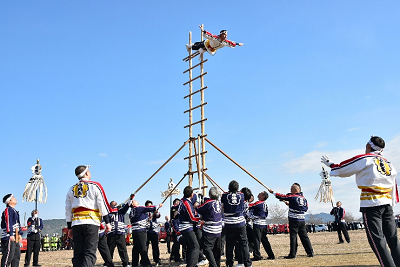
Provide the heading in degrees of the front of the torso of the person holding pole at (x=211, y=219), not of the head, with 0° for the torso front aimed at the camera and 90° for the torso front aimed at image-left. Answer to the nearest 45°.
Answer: approximately 135°

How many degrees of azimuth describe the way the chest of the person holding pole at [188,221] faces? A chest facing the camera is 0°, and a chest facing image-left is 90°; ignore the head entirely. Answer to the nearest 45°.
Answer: approximately 225°

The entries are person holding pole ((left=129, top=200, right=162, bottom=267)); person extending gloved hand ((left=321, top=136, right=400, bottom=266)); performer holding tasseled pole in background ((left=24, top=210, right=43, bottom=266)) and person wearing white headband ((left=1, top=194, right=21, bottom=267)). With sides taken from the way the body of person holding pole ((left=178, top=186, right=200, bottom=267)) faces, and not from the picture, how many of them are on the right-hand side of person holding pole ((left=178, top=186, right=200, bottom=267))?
1

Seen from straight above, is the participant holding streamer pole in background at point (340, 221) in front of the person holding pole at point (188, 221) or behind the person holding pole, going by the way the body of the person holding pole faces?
in front

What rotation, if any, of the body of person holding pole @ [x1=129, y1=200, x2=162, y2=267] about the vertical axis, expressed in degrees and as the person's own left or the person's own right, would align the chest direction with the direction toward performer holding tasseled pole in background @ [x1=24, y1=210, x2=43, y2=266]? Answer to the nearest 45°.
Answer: approximately 90° to the person's own left

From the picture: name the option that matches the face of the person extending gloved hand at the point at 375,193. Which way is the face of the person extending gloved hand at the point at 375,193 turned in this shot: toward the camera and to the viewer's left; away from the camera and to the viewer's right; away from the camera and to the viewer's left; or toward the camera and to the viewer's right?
away from the camera and to the viewer's left

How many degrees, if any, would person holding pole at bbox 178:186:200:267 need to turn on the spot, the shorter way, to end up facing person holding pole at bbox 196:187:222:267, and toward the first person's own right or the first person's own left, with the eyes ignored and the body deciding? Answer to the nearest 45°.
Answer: approximately 90° to the first person's own right

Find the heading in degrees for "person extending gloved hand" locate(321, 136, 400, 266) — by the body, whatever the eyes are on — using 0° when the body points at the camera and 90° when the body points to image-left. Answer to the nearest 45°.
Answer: approximately 135°

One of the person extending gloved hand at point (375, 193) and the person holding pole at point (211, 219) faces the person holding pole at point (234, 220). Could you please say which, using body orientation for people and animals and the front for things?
the person extending gloved hand at point (375, 193)

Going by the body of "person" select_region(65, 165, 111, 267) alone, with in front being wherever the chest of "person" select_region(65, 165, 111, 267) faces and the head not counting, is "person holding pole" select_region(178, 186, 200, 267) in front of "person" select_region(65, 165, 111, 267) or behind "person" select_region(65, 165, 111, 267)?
in front

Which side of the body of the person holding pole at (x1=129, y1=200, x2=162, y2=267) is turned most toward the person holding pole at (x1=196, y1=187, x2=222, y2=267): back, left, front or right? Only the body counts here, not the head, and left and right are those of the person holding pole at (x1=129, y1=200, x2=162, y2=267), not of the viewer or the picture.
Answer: right

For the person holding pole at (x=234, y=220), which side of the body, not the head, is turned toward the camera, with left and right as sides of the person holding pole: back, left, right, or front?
back

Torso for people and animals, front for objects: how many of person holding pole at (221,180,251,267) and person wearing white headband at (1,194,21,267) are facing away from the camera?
1

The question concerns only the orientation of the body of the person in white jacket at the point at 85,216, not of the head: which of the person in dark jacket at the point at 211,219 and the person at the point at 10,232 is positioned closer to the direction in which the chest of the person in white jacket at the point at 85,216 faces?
the person in dark jacket

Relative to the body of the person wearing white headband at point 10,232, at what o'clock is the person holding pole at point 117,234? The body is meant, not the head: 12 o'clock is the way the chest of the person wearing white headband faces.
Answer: The person holding pole is roughly at 11 o'clock from the person wearing white headband.

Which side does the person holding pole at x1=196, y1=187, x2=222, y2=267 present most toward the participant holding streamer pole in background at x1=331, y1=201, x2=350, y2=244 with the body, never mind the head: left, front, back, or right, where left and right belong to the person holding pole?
right

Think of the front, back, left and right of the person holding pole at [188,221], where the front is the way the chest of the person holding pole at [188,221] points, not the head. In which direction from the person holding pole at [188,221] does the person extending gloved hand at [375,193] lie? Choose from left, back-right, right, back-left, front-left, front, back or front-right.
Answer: right
